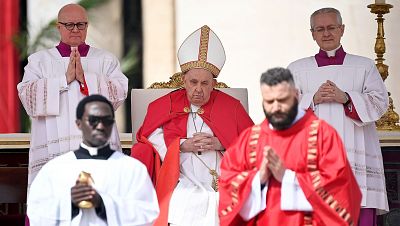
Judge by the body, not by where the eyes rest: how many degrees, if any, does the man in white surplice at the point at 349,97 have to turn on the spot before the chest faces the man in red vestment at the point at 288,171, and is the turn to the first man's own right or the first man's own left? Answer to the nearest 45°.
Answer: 0° — they already face them

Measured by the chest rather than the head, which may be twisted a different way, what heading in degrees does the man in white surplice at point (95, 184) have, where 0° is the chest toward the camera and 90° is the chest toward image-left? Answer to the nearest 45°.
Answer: approximately 0°

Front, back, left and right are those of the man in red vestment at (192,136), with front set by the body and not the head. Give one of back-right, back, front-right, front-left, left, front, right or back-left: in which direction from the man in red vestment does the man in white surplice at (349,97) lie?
left

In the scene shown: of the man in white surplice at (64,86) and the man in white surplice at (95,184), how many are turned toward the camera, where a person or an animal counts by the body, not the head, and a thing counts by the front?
2

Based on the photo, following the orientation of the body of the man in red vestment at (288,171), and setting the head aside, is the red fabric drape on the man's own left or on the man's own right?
on the man's own right
